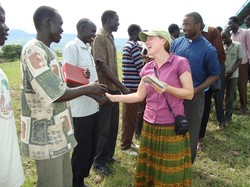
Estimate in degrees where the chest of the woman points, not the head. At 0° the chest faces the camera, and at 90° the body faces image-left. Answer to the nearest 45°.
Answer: approximately 45°

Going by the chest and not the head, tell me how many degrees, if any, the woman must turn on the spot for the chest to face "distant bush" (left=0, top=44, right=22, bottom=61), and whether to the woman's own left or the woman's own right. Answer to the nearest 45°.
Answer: approximately 90° to the woman's own right
